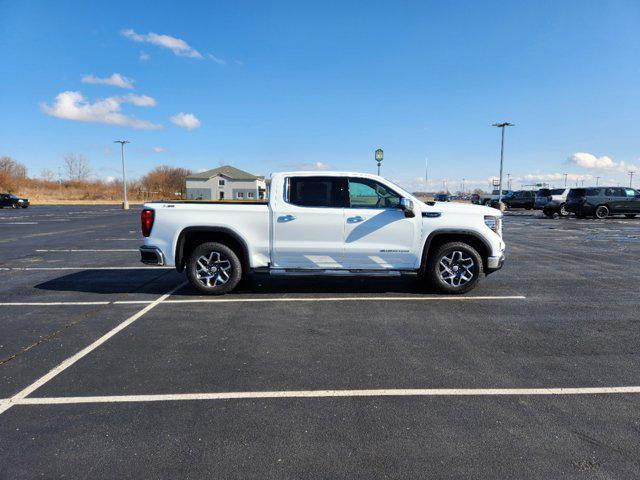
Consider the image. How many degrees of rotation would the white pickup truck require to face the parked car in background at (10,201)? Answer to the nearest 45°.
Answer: approximately 135° to its left

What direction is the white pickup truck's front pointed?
to the viewer's right

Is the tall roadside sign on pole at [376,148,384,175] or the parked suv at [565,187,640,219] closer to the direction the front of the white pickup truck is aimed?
the parked suv

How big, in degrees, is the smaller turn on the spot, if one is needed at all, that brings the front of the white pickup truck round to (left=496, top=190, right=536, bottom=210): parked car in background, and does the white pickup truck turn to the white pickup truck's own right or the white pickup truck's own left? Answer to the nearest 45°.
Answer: approximately 45° to the white pickup truck's own left

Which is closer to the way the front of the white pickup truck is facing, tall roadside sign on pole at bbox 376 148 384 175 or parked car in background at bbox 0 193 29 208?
the tall roadside sign on pole

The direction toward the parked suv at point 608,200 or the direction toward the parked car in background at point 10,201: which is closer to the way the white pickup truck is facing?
the parked suv

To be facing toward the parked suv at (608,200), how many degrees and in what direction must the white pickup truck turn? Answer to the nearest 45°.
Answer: approximately 45° to its left

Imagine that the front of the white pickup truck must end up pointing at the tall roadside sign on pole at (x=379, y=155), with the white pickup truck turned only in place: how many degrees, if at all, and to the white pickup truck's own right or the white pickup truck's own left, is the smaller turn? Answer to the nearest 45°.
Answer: approximately 90° to the white pickup truck's own left
